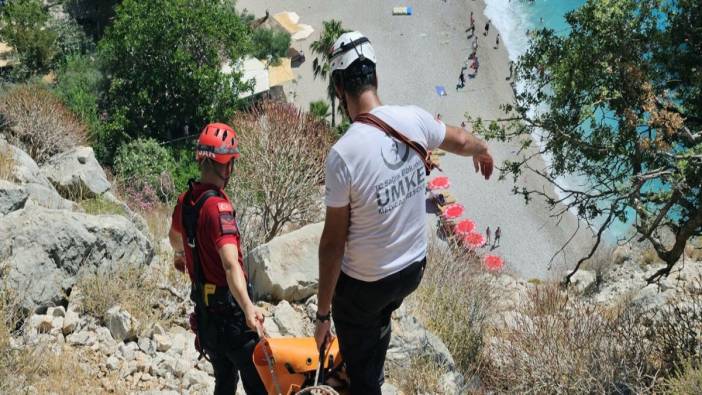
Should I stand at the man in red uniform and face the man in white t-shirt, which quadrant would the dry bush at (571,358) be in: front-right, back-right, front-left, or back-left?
front-left

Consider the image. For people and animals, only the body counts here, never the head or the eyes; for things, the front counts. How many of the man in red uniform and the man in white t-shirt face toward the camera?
0

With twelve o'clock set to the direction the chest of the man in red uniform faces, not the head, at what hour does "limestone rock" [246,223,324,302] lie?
The limestone rock is roughly at 11 o'clock from the man in red uniform.

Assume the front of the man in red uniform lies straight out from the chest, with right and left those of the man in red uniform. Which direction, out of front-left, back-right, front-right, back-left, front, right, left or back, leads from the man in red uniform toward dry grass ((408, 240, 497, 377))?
front

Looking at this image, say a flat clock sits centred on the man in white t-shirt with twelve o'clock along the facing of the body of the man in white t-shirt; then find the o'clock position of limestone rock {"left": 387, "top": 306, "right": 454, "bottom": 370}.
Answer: The limestone rock is roughly at 2 o'clock from the man in white t-shirt.

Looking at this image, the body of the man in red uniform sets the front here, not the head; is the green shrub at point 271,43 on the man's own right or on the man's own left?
on the man's own left

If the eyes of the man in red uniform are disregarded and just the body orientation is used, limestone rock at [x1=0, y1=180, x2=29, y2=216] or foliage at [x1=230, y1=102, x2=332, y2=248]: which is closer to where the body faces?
the foliage

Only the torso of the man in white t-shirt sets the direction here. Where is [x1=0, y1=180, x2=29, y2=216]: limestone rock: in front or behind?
in front

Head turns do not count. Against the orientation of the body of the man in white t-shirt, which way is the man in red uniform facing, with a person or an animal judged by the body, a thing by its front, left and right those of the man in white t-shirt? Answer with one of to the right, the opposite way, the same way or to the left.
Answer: to the right

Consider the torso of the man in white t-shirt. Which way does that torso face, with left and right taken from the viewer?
facing away from the viewer and to the left of the viewer

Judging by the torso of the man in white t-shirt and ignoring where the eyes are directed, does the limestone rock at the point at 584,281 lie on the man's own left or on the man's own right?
on the man's own right

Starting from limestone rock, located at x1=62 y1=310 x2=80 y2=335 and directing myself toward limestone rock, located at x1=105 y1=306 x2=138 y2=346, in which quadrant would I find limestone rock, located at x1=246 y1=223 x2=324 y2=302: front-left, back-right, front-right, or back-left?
front-left

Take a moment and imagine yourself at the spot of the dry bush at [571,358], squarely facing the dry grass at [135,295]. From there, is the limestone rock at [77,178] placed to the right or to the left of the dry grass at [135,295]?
right

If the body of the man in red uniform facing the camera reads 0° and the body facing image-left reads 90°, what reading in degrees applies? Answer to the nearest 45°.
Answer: approximately 225°

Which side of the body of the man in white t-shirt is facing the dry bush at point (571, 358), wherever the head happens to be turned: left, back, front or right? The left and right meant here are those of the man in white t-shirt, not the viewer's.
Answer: right
